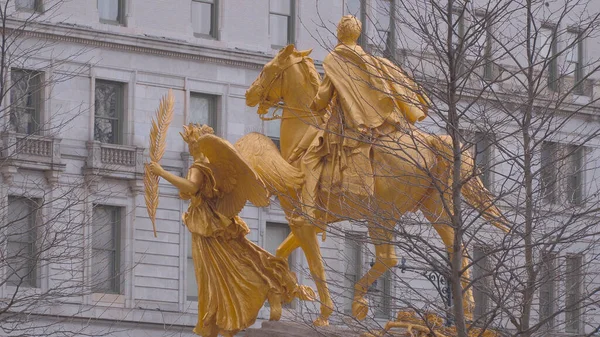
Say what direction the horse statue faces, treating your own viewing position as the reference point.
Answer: facing to the left of the viewer
